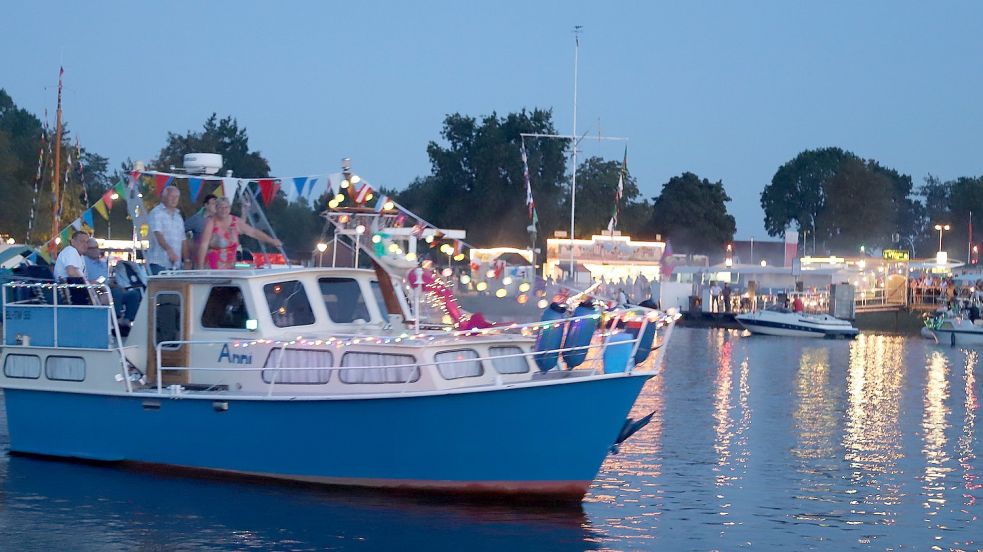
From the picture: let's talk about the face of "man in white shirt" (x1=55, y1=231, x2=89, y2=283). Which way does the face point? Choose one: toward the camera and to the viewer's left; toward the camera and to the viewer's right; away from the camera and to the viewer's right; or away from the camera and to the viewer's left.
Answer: toward the camera and to the viewer's right

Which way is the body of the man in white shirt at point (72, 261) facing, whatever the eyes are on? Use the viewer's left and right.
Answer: facing to the right of the viewer

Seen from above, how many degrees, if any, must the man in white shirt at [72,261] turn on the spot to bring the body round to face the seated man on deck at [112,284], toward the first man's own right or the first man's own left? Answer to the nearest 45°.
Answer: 0° — they already face them
